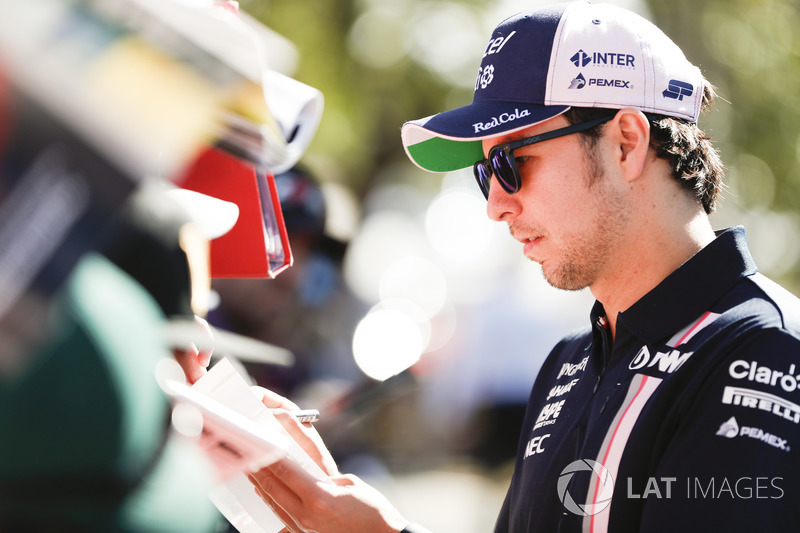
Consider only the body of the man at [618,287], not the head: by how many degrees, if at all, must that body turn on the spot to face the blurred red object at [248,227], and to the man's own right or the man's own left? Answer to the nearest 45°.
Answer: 0° — they already face it

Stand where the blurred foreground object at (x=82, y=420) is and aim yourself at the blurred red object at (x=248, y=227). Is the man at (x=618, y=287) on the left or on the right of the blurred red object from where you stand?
right

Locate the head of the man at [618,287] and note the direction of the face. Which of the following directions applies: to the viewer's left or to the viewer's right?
to the viewer's left

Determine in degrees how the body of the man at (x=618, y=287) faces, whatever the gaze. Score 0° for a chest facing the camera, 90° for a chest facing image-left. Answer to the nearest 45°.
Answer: approximately 45°
